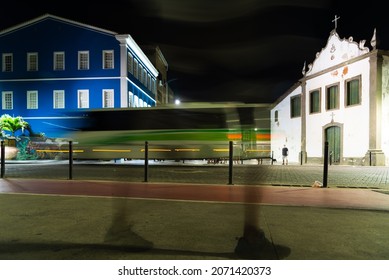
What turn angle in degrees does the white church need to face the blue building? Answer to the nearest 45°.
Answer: approximately 45° to its right

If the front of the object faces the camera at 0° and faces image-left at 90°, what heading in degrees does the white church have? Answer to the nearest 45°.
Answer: approximately 45°
